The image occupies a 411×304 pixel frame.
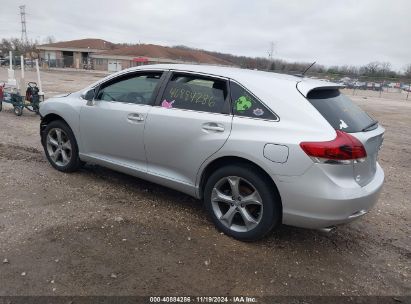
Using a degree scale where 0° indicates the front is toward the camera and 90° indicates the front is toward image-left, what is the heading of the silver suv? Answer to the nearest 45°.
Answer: approximately 135°
